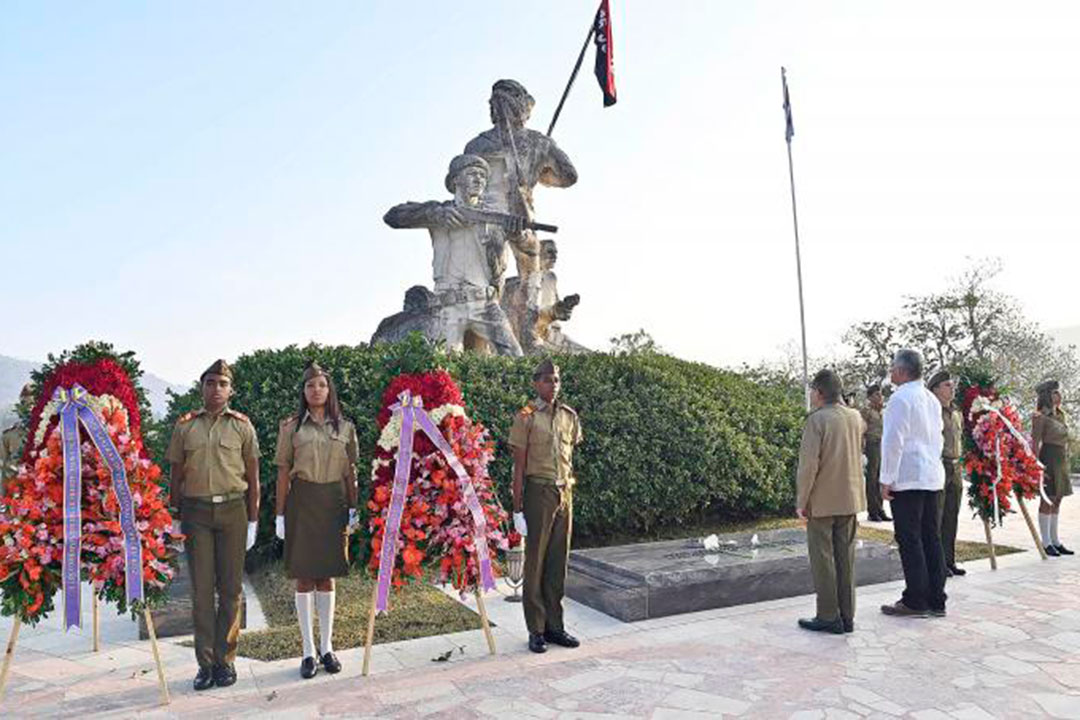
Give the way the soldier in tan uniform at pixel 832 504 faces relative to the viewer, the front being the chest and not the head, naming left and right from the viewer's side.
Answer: facing away from the viewer and to the left of the viewer

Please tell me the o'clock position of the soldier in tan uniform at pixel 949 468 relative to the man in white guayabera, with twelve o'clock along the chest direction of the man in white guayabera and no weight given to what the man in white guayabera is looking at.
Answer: The soldier in tan uniform is roughly at 2 o'clock from the man in white guayabera.

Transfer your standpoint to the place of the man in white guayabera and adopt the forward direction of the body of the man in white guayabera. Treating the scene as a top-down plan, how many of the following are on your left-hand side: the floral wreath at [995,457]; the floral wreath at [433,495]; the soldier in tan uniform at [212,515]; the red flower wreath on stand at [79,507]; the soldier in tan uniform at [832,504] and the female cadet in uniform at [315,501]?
5

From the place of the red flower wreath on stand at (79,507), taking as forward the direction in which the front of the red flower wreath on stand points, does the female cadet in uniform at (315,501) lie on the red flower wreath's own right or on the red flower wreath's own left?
on the red flower wreath's own left

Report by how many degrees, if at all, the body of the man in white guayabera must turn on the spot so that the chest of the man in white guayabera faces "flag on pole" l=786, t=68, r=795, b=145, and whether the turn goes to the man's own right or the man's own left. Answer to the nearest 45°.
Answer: approximately 45° to the man's own right

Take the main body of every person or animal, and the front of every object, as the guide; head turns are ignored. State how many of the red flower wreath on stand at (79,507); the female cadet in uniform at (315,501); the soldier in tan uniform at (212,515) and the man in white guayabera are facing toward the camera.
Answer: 3

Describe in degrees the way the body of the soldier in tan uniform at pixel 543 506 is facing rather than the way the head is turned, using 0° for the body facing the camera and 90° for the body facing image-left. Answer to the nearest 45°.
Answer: approximately 315°

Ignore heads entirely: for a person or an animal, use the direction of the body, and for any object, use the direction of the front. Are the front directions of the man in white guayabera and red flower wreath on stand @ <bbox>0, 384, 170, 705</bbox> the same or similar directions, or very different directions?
very different directions
